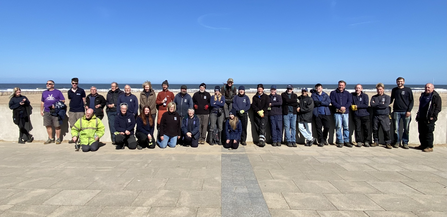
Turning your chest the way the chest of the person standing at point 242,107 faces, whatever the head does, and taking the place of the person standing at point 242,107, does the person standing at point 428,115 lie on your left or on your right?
on your left

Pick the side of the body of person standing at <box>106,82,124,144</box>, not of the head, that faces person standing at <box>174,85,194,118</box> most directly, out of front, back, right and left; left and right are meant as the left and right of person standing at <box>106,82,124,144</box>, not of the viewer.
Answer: left

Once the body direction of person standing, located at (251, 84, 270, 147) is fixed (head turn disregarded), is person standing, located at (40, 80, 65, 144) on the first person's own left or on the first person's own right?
on the first person's own right

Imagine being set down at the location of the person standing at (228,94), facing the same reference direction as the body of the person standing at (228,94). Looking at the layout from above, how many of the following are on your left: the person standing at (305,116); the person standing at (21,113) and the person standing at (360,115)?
2

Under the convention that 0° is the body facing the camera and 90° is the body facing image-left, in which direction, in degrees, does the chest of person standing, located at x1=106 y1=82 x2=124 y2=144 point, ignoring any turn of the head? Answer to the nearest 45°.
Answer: approximately 0°

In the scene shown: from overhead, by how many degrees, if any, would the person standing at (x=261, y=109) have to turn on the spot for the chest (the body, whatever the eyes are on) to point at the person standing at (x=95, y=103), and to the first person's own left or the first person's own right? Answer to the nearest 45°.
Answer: approximately 90° to the first person's own right

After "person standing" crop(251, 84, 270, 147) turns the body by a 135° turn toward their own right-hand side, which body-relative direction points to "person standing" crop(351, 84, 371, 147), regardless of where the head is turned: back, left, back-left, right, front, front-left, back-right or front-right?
back-right

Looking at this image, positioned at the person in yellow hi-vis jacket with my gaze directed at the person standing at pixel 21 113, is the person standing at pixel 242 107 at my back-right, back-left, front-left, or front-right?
back-right

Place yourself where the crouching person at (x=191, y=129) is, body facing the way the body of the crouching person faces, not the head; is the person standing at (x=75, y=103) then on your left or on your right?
on your right
